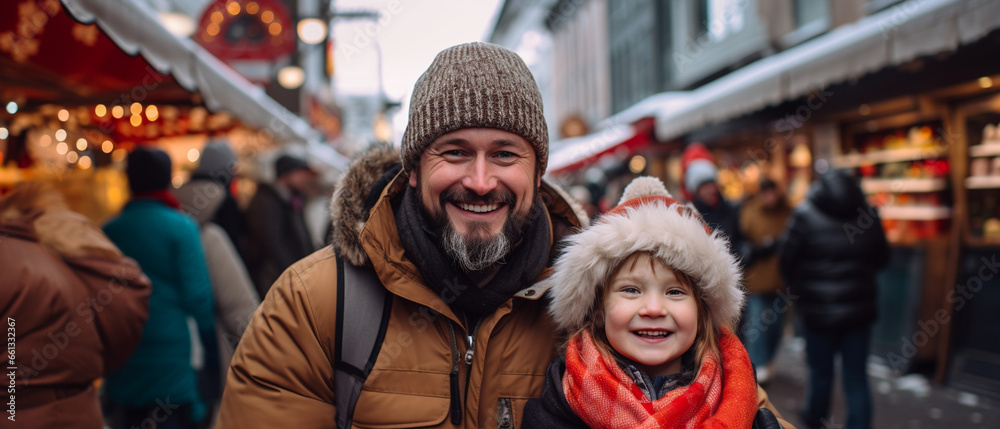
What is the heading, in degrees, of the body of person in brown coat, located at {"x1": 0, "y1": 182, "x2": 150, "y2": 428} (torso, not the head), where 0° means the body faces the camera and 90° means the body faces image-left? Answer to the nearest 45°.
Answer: approximately 135°

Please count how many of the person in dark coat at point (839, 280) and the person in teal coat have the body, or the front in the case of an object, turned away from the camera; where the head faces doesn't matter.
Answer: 2

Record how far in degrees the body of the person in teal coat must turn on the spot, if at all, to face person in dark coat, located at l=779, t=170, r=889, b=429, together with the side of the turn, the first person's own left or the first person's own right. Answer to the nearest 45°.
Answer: approximately 90° to the first person's own right

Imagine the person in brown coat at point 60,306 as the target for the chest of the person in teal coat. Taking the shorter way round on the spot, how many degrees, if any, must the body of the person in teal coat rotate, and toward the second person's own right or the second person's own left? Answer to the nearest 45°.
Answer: approximately 180°

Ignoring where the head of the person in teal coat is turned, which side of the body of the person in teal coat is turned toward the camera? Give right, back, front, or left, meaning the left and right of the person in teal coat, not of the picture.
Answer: back

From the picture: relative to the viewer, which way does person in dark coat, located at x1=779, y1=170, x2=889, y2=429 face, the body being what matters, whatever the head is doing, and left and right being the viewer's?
facing away from the viewer
